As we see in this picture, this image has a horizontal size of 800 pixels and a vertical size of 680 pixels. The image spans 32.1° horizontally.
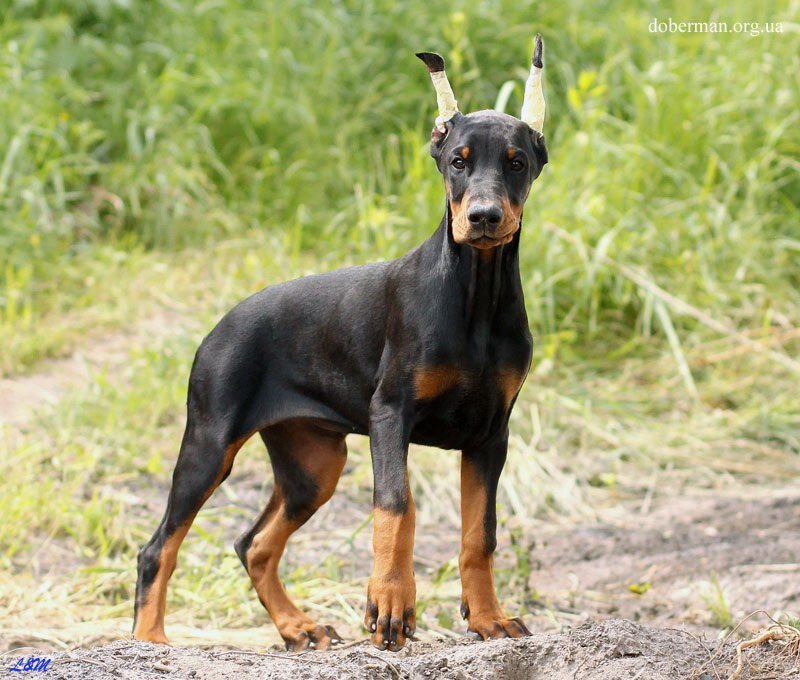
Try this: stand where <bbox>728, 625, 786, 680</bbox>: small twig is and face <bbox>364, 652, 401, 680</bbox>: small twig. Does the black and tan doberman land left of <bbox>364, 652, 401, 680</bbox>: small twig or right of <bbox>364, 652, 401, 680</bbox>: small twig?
right

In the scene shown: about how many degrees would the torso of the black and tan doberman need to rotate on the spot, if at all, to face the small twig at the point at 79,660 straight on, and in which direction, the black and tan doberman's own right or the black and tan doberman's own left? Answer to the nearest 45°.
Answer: approximately 90° to the black and tan doberman's own right

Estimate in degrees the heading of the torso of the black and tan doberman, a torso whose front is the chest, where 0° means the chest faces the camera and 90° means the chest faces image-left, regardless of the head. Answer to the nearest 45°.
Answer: approximately 315°

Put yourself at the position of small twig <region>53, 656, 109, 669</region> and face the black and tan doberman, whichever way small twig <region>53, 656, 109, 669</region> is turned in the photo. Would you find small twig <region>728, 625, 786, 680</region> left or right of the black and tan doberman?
right

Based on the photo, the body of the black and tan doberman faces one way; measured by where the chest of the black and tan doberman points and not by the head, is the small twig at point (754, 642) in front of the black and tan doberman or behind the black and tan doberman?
in front

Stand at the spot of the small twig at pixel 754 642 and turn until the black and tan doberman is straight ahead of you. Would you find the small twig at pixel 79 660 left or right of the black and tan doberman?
left
